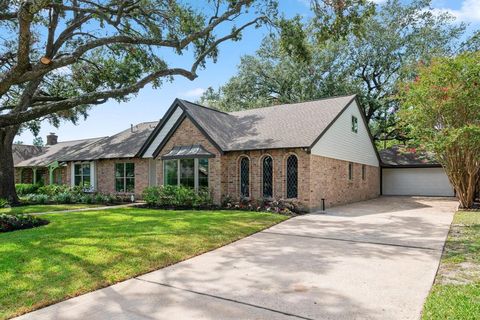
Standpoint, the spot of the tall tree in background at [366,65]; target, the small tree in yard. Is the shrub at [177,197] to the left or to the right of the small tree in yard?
right

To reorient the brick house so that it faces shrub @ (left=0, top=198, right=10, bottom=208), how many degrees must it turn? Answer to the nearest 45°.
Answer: approximately 45° to its right

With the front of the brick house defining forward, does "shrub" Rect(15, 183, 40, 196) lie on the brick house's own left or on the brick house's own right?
on the brick house's own right

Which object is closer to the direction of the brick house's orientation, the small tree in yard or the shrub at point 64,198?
the shrub

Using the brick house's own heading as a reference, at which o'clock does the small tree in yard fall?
The small tree in yard is roughly at 8 o'clock from the brick house.

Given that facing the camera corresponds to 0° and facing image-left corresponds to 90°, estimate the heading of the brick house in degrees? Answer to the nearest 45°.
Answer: approximately 45°

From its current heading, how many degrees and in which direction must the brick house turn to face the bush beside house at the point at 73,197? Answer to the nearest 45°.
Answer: approximately 90° to its right
